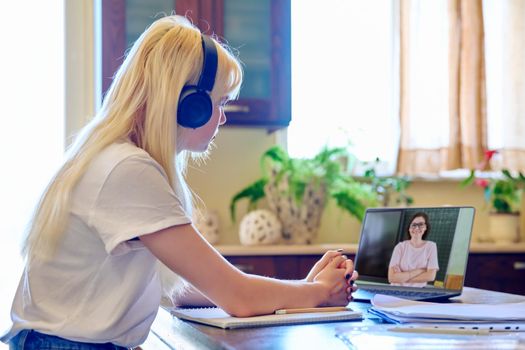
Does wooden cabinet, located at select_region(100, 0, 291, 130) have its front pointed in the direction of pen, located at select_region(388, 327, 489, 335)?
yes

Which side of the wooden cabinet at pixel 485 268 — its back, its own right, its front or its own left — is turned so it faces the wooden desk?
front

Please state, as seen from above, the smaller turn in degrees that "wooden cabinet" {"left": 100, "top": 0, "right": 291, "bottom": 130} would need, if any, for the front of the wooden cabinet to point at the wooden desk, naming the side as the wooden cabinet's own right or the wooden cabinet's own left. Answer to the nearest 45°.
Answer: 0° — it already faces it

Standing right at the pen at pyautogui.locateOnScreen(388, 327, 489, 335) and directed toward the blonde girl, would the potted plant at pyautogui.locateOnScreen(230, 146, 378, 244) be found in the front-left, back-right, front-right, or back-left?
front-right

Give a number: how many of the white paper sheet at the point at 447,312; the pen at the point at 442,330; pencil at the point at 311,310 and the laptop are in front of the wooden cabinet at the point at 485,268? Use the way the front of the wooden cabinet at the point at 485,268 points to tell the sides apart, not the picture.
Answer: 4

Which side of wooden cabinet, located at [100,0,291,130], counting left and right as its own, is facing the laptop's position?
front

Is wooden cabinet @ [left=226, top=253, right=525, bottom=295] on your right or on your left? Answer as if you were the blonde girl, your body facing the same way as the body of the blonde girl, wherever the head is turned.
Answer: on your left

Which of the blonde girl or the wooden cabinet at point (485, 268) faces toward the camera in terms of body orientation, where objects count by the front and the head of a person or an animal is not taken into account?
the wooden cabinet

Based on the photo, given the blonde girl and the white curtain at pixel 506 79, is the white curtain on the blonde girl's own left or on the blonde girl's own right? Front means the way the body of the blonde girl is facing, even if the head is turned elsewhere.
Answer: on the blonde girl's own left

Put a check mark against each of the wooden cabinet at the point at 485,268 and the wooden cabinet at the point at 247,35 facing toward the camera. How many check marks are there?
2

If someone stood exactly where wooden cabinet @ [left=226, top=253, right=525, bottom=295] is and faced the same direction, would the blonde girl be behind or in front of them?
in front

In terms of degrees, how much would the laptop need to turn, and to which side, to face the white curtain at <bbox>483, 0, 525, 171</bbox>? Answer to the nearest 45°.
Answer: approximately 135° to its right

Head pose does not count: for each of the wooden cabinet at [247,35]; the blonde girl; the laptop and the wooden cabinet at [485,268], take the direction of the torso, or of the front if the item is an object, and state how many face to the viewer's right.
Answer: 1

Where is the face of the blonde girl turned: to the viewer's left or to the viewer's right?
to the viewer's right

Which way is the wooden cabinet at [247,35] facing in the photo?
toward the camera

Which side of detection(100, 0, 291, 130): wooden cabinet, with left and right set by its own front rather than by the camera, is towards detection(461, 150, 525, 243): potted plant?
left

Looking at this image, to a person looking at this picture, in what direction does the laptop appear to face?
facing the viewer and to the left of the viewer

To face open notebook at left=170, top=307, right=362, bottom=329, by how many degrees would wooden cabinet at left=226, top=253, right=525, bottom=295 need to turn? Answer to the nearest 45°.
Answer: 0° — it already faces it

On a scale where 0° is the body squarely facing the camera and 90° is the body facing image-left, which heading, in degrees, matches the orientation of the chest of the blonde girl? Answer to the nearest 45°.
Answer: approximately 270°

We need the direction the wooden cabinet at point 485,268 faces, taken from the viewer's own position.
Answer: facing the viewer
